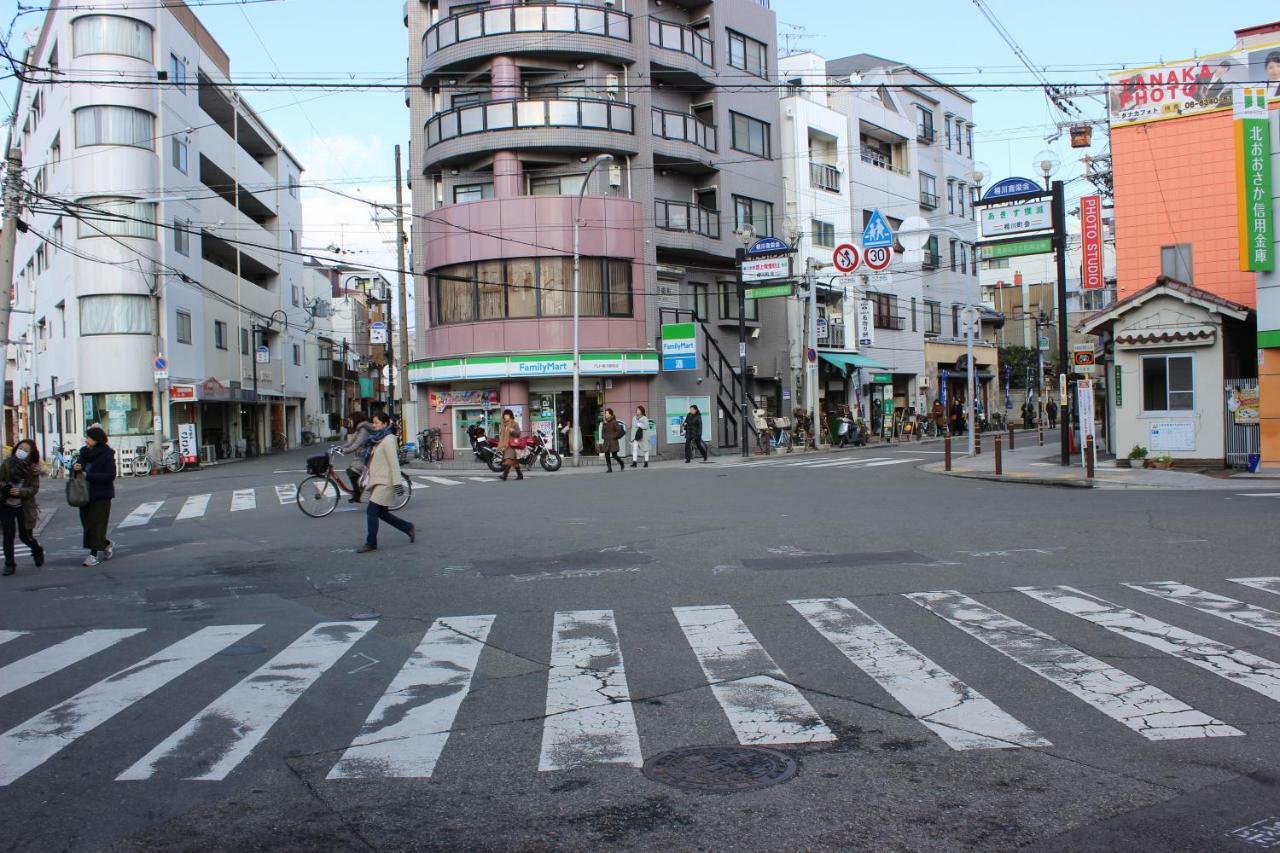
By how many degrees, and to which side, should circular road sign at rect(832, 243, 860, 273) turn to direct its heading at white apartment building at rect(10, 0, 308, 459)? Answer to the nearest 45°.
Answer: approximately 90° to its right

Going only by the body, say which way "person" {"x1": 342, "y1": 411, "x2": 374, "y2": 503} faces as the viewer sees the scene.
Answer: to the viewer's left

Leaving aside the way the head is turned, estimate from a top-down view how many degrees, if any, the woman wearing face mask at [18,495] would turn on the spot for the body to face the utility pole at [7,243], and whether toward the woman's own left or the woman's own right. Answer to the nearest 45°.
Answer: approximately 135° to the woman's own right

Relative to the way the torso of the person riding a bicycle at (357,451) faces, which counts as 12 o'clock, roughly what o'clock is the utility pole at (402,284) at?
The utility pole is roughly at 3 o'clock from the person riding a bicycle.

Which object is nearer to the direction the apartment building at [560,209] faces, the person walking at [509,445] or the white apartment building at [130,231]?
the person walking

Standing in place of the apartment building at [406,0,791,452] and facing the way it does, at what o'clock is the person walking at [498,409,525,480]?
The person walking is roughly at 12 o'clock from the apartment building.

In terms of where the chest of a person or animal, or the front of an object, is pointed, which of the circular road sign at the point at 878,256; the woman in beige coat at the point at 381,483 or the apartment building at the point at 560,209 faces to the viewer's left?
the woman in beige coat

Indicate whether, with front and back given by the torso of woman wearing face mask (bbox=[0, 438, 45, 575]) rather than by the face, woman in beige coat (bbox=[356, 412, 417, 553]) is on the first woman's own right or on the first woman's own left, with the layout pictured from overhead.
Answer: on the first woman's own left

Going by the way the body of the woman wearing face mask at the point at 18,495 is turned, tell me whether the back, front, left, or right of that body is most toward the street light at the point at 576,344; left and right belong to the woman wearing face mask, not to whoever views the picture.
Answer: back

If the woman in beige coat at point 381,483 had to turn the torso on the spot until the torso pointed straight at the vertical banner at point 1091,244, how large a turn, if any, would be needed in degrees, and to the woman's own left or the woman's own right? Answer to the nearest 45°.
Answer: approximately 135° to the woman's own right

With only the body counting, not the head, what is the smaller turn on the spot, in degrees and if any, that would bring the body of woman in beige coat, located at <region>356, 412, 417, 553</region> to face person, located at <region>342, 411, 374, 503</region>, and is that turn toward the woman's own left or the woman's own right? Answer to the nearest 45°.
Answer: approximately 90° to the woman's own right

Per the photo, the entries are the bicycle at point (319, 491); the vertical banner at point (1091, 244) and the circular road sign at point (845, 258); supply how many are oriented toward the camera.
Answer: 2
